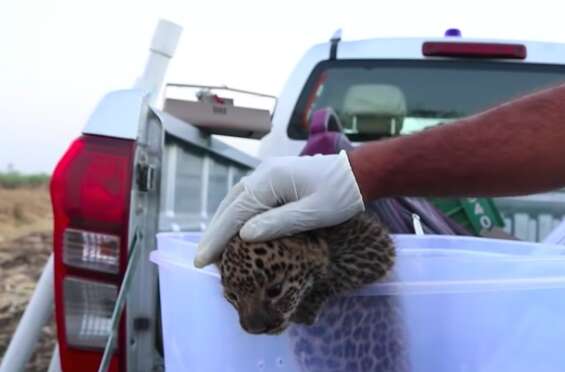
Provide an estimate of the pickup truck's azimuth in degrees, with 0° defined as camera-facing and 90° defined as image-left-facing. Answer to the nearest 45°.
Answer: approximately 180°

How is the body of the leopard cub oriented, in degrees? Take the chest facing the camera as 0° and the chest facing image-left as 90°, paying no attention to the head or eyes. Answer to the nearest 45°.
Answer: approximately 45°

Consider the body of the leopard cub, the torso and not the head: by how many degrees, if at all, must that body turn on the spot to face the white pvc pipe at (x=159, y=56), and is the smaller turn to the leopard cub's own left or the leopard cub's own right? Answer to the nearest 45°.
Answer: approximately 135° to the leopard cub's own right

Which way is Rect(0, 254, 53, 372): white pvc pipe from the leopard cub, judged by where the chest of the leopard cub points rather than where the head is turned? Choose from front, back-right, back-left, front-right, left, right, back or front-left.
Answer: right

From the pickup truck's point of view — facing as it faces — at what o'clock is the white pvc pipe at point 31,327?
The white pvc pipe is roughly at 7 o'clock from the pickup truck.
